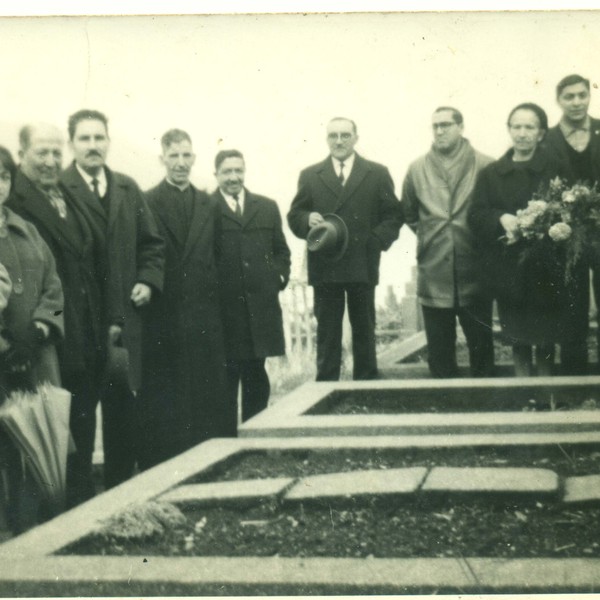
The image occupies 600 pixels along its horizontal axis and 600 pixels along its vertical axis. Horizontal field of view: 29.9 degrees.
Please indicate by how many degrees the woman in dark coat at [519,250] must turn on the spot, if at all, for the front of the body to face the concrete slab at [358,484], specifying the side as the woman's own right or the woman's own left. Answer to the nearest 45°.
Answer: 0° — they already face it

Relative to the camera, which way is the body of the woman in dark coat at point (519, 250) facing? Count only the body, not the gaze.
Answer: toward the camera

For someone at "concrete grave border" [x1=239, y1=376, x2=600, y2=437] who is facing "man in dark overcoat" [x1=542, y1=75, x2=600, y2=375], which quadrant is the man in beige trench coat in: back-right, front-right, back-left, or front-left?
front-left

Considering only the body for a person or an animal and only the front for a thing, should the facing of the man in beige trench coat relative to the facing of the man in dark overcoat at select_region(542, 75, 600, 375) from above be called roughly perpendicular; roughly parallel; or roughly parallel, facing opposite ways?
roughly parallel

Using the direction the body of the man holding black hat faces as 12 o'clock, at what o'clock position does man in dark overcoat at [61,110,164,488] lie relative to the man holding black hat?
The man in dark overcoat is roughly at 2 o'clock from the man holding black hat.

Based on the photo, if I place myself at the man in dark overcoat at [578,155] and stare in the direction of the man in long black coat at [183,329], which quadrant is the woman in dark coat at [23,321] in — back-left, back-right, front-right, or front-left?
front-left

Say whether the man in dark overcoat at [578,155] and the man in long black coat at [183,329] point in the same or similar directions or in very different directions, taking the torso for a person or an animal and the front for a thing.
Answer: same or similar directions

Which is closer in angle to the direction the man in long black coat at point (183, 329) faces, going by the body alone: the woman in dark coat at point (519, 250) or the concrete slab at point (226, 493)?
the concrete slab

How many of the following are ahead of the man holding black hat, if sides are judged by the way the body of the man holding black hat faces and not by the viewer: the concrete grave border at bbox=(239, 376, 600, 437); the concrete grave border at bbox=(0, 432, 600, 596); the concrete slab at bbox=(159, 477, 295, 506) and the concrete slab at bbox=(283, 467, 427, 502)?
4

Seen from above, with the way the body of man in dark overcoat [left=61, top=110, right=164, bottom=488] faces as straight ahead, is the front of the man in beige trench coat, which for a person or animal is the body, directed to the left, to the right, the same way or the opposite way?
the same way

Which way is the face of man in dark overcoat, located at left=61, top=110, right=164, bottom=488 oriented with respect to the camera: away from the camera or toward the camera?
toward the camera

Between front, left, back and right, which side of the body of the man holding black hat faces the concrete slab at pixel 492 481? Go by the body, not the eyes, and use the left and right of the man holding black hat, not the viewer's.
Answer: front

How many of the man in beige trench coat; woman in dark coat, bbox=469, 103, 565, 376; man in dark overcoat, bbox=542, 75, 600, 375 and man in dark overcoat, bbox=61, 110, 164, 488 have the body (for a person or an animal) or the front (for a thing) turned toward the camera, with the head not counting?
4

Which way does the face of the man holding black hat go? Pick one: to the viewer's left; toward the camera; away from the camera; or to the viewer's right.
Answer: toward the camera

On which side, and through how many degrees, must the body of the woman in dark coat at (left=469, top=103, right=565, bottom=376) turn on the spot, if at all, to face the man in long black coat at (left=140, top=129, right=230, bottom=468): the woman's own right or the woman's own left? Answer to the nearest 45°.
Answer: approximately 90° to the woman's own right

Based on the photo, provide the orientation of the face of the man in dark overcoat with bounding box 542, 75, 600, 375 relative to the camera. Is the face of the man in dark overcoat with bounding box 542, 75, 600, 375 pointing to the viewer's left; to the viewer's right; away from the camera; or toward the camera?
toward the camera

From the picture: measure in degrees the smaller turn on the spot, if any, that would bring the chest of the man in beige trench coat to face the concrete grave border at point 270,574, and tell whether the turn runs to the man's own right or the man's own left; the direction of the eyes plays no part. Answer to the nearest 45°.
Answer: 0° — they already face it

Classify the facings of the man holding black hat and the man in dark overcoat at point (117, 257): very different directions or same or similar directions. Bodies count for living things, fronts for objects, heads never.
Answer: same or similar directions

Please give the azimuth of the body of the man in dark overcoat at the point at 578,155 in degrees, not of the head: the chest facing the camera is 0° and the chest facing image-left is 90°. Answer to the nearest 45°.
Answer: approximately 0°
